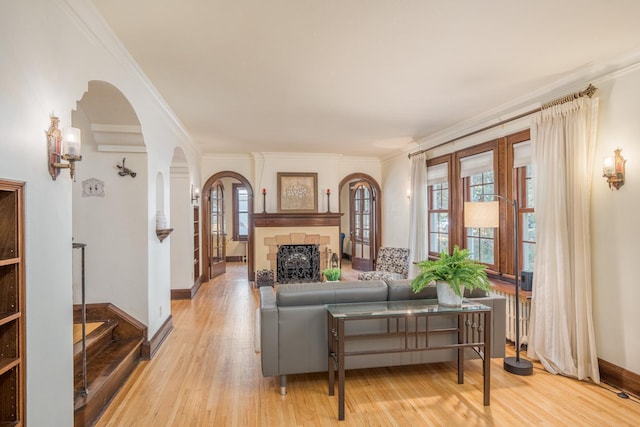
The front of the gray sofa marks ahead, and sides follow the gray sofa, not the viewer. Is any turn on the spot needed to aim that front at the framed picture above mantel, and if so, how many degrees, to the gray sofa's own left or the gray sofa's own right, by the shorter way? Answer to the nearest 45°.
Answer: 0° — it already faces it

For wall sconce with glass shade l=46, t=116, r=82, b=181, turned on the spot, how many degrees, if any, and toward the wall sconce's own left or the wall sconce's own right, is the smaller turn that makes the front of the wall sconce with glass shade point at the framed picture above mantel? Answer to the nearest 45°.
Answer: approximately 90° to the wall sconce's own left

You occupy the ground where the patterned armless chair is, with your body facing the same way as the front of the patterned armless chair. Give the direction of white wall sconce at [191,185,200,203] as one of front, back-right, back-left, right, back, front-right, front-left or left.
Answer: front-right

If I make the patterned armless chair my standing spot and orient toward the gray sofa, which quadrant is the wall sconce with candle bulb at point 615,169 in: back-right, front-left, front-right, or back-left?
front-left

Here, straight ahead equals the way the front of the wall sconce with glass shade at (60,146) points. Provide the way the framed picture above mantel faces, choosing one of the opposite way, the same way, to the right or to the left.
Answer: to the right

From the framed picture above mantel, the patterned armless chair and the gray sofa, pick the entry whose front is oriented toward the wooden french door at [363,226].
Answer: the gray sofa

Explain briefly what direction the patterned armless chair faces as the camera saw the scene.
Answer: facing the viewer and to the left of the viewer

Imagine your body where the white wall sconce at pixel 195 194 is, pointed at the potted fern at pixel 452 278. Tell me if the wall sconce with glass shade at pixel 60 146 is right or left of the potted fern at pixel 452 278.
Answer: right

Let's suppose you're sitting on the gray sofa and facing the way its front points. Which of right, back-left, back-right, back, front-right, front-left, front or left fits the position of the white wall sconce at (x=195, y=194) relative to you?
front-left

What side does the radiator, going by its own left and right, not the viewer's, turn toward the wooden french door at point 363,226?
right

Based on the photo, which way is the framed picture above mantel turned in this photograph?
toward the camera

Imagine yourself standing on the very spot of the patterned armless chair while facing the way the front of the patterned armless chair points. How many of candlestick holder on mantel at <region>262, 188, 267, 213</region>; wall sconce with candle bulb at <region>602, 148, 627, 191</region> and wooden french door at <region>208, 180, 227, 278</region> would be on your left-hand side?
1

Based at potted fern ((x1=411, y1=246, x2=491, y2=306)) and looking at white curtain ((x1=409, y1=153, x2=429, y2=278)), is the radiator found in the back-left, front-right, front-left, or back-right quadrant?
front-right

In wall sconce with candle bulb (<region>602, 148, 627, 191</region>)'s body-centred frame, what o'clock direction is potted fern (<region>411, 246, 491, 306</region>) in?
The potted fern is roughly at 12 o'clock from the wall sconce with candle bulb.
